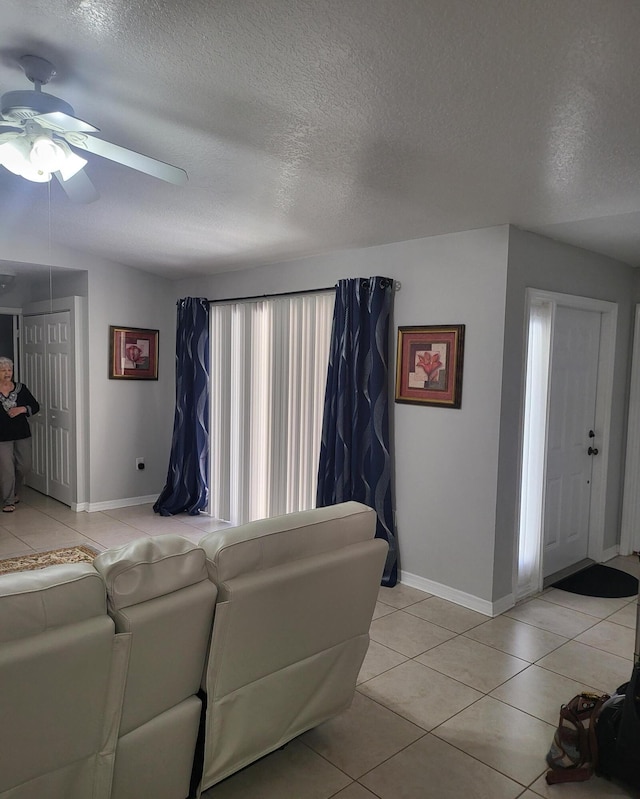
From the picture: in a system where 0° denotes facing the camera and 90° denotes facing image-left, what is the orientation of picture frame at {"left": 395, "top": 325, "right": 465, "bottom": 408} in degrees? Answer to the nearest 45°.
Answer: approximately 45°

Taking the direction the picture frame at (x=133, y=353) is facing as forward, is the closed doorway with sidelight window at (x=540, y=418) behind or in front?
in front

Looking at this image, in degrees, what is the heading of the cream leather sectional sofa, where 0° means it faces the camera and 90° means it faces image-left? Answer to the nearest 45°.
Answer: approximately 135°

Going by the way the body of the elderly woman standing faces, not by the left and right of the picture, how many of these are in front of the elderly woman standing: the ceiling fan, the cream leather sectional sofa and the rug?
3

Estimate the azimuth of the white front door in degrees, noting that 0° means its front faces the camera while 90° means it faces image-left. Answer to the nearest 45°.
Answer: approximately 315°

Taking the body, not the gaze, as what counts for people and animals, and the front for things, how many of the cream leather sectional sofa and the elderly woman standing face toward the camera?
1

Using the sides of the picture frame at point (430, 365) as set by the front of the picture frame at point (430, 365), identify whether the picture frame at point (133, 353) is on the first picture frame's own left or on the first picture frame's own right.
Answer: on the first picture frame's own right
